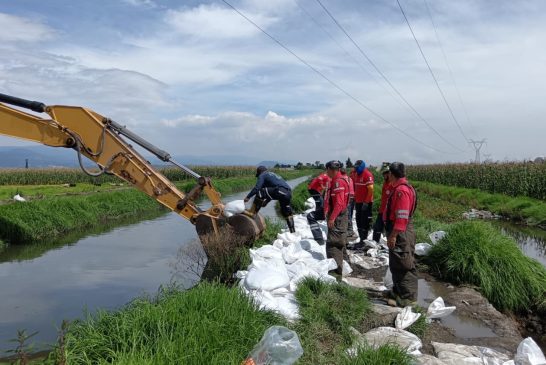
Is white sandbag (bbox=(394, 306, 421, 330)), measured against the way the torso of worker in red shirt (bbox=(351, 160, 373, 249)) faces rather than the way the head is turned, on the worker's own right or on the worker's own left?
on the worker's own left

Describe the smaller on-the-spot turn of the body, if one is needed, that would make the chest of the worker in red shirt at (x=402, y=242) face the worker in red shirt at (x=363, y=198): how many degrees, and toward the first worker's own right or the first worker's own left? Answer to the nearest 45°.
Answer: approximately 90° to the first worker's own right

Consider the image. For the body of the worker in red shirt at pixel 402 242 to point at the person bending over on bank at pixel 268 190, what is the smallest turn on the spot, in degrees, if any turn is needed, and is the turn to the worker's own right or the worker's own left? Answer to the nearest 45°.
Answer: approximately 45° to the worker's own right

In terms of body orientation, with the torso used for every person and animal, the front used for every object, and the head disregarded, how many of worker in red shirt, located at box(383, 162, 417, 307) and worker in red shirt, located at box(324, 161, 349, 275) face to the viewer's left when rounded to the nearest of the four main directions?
2

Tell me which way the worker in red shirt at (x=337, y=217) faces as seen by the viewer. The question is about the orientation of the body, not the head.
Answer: to the viewer's left

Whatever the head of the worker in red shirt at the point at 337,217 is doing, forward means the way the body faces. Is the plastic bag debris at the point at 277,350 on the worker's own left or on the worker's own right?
on the worker's own left

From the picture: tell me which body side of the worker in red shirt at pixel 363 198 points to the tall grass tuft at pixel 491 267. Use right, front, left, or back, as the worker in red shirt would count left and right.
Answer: left

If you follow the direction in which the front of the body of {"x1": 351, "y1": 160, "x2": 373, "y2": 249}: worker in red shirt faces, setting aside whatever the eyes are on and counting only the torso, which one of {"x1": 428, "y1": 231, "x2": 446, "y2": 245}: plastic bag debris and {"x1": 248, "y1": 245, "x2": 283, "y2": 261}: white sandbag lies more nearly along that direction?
the white sandbag

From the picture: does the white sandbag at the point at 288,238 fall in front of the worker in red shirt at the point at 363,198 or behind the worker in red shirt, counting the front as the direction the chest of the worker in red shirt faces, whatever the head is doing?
in front

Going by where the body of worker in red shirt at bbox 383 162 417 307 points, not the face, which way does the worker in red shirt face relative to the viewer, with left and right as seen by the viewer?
facing to the left of the viewer

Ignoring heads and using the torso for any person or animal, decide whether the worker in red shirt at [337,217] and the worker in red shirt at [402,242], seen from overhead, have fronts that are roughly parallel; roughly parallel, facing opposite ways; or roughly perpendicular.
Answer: roughly parallel

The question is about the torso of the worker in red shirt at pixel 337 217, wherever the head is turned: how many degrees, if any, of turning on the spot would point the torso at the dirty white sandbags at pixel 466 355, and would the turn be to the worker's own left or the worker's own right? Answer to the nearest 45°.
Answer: approximately 135° to the worker's own left

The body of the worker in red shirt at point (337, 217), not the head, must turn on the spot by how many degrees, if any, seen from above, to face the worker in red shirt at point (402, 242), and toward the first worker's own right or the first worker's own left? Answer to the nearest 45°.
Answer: approximately 135° to the first worker's own left

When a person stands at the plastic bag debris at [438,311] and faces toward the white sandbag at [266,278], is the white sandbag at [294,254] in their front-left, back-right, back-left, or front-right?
front-right

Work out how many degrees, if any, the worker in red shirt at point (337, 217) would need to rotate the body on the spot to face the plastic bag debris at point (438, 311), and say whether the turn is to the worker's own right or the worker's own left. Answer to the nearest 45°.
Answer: approximately 135° to the worker's own left
